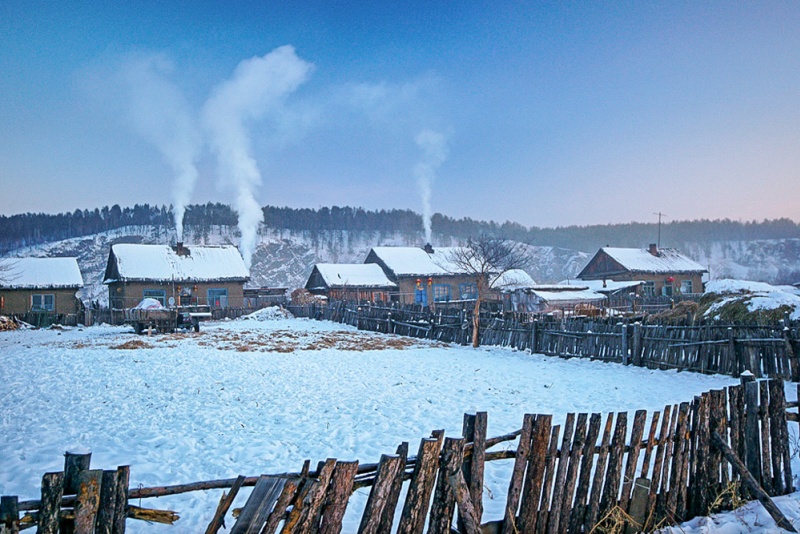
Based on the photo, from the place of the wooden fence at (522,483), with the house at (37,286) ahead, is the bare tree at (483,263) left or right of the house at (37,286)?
right

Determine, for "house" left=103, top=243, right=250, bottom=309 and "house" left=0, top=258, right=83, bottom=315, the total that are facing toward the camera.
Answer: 2

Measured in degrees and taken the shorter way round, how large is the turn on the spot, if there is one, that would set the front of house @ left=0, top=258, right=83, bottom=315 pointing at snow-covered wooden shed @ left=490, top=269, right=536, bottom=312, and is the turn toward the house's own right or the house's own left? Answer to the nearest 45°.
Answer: approximately 45° to the house's own left

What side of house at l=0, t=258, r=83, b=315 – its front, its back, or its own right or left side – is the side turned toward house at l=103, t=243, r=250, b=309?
left

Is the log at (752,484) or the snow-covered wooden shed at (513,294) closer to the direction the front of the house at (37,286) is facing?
the log

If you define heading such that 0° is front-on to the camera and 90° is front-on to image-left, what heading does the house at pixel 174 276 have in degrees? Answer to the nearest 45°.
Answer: approximately 0°
